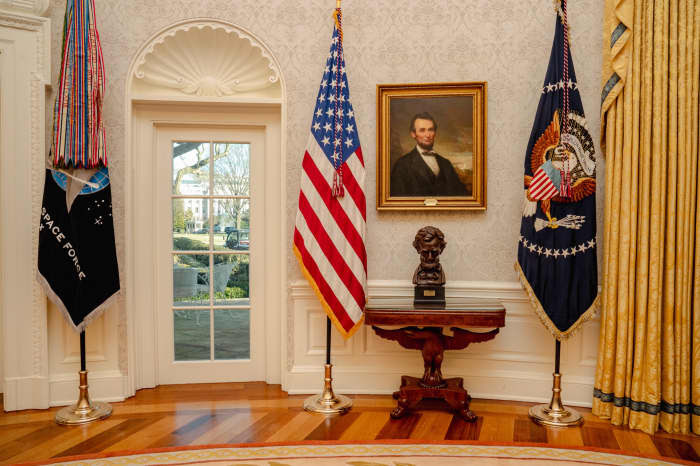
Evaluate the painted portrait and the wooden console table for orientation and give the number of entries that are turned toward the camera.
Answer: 2

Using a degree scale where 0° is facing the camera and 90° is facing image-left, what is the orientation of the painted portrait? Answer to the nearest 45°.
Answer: approximately 0°

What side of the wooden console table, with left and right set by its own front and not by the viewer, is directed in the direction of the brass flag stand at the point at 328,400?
right

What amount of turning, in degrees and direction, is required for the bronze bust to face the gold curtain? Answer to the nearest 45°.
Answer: approximately 90° to its left

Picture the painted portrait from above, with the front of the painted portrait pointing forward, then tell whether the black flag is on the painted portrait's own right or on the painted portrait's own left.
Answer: on the painted portrait's own right
